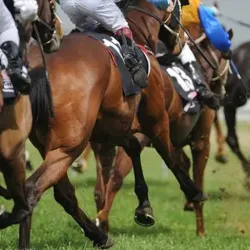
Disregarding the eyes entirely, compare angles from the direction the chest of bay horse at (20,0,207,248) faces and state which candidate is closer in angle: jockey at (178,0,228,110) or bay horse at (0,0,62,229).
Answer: the jockey

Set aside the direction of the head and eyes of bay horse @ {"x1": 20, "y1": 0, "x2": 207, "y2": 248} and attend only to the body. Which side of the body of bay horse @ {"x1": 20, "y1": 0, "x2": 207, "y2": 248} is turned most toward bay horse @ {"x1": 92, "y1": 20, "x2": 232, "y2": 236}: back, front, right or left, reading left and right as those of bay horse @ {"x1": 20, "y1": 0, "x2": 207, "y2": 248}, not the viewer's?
front

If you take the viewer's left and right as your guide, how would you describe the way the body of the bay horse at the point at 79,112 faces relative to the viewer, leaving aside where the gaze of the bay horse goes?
facing away from the viewer and to the right of the viewer

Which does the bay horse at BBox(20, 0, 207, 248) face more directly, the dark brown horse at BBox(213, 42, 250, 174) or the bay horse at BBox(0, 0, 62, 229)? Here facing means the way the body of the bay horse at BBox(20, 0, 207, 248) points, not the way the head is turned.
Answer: the dark brown horse

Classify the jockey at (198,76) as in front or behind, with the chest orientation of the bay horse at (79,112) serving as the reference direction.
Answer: in front
